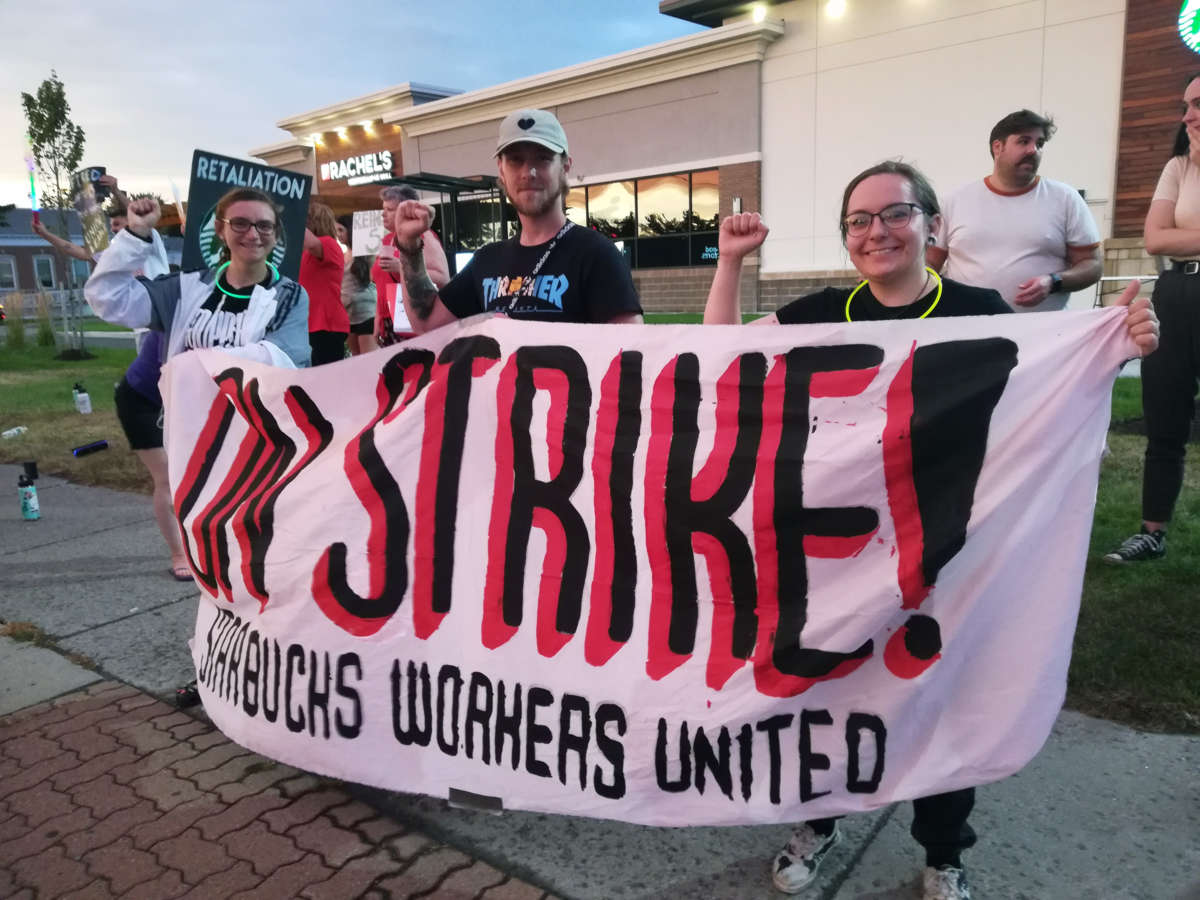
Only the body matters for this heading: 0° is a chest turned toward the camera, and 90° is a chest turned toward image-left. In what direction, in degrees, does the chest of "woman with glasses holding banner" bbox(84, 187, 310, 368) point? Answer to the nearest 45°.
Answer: approximately 0°

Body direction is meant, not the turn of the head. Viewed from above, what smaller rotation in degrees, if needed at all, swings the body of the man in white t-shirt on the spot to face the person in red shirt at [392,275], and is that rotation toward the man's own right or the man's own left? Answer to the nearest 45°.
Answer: approximately 90° to the man's own right

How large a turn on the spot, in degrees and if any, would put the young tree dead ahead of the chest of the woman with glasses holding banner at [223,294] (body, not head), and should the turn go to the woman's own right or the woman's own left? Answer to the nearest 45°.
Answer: approximately 180°

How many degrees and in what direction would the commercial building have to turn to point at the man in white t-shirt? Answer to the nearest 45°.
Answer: approximately 45° to its left

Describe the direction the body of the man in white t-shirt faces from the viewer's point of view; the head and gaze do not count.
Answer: toward the camera

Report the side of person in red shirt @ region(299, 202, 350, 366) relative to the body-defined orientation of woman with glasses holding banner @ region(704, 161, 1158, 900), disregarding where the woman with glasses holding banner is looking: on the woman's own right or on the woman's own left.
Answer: on the woman's own right

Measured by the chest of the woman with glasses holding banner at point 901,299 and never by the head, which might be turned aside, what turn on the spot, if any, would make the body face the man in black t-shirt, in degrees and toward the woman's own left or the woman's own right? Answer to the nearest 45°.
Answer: approximately 90° to the woman's own right

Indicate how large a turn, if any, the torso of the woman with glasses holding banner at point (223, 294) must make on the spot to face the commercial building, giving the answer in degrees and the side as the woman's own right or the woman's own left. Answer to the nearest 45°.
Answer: approximately 135° to the woman's own left

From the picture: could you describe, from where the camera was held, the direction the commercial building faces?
facing the viewer and to the left of the viewer

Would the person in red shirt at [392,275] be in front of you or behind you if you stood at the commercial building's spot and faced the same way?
in front

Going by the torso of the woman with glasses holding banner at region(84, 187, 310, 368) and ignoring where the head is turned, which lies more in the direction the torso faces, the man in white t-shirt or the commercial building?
the man in white t-shirt

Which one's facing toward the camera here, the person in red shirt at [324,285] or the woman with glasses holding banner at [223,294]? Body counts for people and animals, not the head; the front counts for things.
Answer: the woman with glasses holding banner

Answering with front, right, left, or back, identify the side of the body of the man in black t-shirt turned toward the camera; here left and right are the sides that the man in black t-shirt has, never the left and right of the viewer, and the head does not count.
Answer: front
